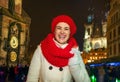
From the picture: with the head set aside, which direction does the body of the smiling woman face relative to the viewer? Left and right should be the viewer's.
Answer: facing the viewer

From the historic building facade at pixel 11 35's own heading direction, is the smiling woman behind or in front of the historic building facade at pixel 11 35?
in front

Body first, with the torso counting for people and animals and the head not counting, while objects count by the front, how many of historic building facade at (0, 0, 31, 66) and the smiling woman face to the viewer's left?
0

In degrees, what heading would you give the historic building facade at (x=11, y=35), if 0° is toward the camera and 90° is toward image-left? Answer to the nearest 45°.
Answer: approximately 315°

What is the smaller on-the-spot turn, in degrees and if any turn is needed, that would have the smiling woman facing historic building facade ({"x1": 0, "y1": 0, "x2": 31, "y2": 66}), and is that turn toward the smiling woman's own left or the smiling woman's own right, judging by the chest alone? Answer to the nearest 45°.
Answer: approximately 180°

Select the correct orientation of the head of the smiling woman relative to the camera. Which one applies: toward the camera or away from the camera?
toward the camera
